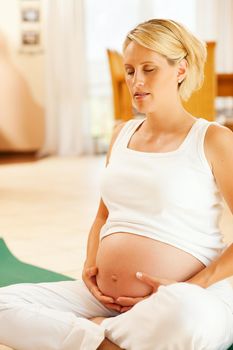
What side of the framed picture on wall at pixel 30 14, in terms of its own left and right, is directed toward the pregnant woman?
front

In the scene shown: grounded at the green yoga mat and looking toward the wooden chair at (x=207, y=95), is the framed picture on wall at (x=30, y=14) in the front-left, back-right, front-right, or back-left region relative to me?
front-left

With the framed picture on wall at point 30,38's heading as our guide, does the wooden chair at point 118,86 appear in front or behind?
in front

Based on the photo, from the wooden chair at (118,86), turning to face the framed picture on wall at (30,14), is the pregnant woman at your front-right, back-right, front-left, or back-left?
back-left

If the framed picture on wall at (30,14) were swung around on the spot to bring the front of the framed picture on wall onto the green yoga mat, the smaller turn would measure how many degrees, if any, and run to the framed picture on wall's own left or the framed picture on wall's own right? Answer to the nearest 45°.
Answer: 0° — it already faces it

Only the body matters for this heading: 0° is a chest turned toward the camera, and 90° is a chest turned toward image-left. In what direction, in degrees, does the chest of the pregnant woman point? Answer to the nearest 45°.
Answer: approximately 45°

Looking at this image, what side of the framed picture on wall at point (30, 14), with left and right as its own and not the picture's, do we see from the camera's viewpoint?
front

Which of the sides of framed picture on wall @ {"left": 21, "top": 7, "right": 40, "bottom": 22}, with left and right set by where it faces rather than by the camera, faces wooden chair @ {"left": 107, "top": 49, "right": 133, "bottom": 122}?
front

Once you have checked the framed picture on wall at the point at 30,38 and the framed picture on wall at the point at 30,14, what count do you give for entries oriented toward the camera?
2

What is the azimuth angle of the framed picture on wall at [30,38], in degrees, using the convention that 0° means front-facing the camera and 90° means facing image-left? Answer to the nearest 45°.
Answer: approximately 0°

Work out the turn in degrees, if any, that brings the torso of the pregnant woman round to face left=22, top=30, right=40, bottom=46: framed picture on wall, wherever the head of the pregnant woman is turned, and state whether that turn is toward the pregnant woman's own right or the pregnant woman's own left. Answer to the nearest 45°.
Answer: approximately 135° to the pregnant woman's own right

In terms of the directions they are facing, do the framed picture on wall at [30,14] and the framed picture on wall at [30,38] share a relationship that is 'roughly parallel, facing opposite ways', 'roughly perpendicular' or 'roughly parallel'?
roughly parallel

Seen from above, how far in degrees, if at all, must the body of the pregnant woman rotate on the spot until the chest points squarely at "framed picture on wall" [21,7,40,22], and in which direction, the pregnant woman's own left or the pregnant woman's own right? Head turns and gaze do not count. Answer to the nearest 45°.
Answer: approximately 135° to the pregnant woman's own right
